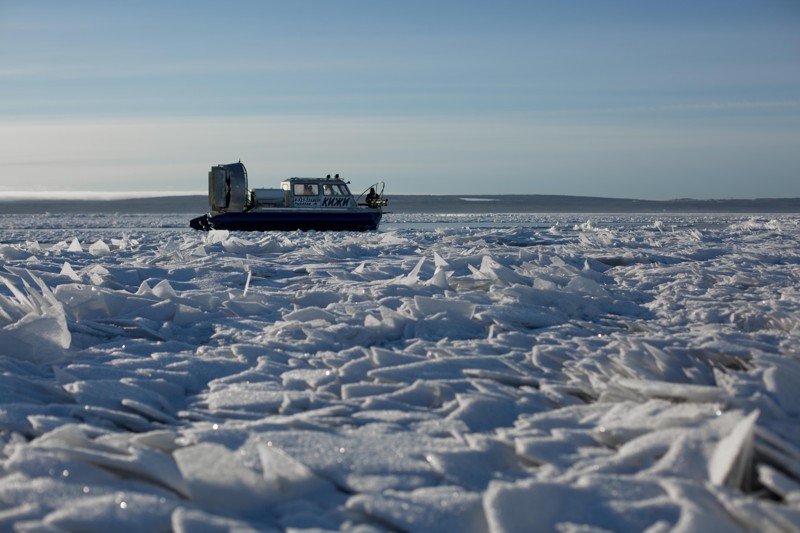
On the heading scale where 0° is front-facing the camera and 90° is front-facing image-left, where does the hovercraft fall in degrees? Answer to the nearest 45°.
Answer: approximately 270°
